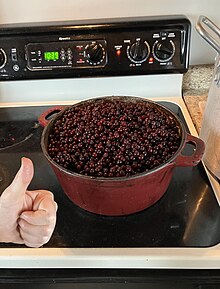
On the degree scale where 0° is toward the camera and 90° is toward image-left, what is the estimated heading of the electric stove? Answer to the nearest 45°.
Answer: approximately 0°
